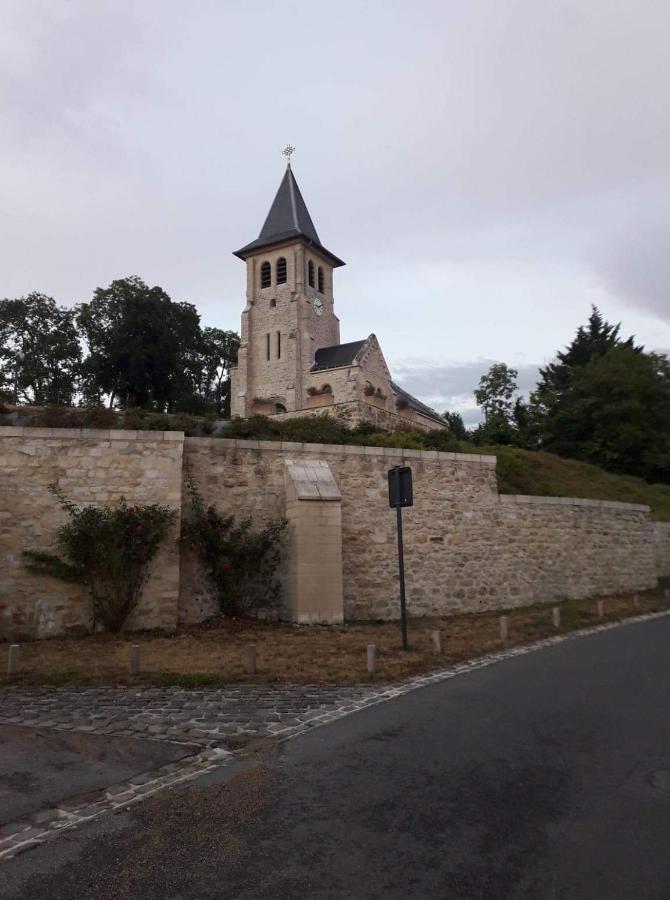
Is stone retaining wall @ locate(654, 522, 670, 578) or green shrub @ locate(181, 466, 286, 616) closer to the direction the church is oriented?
the green shrub

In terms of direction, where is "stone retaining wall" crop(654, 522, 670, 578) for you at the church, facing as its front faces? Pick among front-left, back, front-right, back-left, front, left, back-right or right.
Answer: left

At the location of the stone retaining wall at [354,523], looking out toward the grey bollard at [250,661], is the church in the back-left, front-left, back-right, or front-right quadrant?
back-right

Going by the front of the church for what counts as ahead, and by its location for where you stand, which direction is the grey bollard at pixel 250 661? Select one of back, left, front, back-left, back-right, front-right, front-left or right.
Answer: front-left

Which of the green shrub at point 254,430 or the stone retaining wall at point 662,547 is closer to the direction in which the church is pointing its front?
the green shrub

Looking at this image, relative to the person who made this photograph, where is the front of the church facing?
facing the viewer and to the left of the viewer

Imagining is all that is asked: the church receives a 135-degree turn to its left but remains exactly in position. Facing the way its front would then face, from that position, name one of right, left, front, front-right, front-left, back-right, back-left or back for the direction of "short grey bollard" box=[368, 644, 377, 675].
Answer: right
